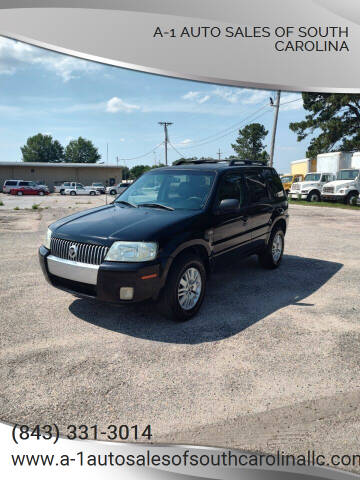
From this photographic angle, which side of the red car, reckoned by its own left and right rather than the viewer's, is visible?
right

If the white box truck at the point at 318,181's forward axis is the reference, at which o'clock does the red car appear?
The red car is roughly at 2 o'clock from the white box truck.

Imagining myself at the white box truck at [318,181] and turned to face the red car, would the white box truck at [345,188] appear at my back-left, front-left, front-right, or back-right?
back-left

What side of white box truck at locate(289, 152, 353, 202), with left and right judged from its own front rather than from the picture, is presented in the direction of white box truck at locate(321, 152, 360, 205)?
left

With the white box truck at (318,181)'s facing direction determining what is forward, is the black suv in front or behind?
in front

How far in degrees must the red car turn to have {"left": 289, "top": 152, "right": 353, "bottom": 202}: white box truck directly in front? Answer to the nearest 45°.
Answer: approximately 45° to its right

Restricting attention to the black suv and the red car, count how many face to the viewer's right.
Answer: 1

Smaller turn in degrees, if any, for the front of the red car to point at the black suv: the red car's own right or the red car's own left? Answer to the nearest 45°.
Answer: approximately 90° to the red car's own right

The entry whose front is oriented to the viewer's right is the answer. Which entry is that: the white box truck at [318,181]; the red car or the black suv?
the red car

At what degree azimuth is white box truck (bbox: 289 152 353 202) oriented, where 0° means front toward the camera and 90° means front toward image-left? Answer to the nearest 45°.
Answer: approximately 45°

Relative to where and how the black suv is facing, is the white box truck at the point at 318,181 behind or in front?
behind
